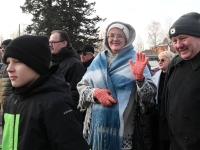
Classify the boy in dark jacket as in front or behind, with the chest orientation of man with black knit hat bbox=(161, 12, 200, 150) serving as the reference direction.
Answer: in front

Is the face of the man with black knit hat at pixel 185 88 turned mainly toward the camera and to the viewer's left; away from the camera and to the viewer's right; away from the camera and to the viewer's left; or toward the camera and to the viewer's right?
toward the camera and to the viewer's left

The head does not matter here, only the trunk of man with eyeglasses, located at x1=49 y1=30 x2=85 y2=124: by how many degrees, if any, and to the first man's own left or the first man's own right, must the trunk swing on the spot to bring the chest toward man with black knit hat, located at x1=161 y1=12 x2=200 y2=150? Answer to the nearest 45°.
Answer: approximately 135° to the first man's own left

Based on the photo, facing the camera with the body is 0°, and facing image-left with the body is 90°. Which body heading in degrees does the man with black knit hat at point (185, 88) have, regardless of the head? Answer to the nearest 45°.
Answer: approximately 45°

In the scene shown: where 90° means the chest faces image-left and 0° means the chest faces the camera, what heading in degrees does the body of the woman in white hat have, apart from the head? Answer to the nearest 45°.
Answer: approximately 0°

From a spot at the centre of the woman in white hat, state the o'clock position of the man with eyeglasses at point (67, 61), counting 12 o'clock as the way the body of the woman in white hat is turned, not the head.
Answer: The man with eyeglasses is roughly at 5 o'clock from the woman in white hat.
